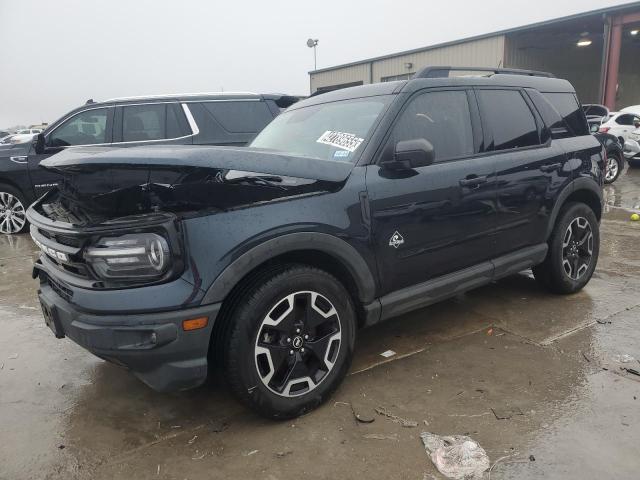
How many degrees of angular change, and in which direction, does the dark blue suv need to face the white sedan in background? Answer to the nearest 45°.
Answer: approximately 180°

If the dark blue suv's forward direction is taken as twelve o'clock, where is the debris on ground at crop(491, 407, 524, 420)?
The debris on ground is roughly at 8 o'clock from the dark blue suv.

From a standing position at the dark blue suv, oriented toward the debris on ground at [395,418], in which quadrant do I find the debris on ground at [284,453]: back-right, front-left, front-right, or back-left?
front-right

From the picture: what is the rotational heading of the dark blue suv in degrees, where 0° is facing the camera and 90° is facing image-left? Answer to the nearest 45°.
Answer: approximately 45°
